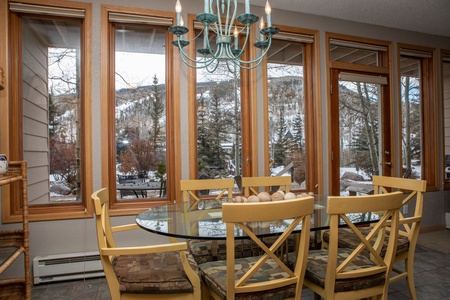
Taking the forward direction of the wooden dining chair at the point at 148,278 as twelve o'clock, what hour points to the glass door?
The glass door is roughly at 11 o'clock from the wooden dining chair.

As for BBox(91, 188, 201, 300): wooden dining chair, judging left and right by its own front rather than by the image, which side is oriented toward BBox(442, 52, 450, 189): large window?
front

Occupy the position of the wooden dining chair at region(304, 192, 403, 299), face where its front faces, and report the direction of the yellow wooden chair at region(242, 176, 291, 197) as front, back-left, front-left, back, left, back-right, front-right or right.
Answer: front

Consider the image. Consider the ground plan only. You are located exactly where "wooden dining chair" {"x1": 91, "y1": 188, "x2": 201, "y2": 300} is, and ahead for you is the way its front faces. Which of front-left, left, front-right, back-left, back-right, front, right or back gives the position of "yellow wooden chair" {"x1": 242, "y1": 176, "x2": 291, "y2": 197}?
front-left

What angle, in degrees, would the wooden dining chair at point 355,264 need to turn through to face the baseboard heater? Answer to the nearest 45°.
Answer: approximately 45° to its left

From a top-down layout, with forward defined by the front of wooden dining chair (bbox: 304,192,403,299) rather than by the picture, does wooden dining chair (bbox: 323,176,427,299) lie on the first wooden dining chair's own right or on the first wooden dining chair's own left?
on the first wooden dining chair's own right

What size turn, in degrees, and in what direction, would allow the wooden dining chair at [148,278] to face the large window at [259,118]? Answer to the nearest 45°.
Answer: approximately 45° to its left

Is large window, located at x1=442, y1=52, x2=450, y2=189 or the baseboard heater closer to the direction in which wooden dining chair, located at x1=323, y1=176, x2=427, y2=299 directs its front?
the baseboard heater

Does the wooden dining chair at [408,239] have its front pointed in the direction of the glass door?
no

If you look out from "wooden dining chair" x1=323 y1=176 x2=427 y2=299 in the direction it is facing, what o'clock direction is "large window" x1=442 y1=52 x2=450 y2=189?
The large window is roughly at 5 o'clock from the wooden dining chair.

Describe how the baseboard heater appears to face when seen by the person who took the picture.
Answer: facing the viewer and to the right of the viewer

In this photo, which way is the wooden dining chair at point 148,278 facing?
to the viewer's right

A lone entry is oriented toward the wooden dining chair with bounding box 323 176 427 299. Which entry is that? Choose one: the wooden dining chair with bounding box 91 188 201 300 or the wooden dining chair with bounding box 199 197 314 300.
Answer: the wooden dining chair with bounding box 91 188 201 300

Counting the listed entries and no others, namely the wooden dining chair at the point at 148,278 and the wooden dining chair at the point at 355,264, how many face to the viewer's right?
1

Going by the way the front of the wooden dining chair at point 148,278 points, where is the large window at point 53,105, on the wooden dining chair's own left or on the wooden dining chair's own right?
on the wooden dining chair's own left

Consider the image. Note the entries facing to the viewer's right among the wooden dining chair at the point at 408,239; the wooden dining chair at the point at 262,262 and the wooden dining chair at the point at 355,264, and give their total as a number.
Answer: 0

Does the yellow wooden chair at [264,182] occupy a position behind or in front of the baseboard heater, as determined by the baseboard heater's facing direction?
in front

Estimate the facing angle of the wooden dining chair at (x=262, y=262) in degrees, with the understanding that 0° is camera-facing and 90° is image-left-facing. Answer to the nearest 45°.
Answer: approximately 135°

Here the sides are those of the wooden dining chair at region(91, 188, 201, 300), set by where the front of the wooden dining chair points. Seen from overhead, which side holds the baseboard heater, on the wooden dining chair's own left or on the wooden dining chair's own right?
on the wooden dining chair's own left

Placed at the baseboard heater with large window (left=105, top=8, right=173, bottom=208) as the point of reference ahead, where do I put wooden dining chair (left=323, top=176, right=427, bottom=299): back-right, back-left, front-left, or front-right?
front-right

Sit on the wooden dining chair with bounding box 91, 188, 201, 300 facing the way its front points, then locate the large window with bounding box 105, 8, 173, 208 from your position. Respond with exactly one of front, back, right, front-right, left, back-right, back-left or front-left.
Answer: left

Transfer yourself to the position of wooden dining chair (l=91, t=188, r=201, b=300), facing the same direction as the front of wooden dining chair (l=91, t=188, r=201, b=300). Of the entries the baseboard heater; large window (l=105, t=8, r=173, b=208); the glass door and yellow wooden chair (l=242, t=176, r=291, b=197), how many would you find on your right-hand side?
0
